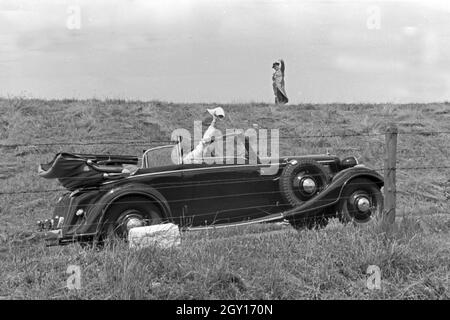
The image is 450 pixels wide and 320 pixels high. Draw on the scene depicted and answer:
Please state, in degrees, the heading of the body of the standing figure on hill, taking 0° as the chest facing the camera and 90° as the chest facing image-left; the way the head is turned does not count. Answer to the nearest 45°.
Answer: approximately 45°

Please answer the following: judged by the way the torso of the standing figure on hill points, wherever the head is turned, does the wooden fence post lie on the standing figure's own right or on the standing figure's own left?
on the standing figure's own left

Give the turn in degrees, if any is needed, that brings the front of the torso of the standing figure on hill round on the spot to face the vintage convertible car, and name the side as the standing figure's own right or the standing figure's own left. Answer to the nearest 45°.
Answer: approximately 45° to the standing figure's own left
